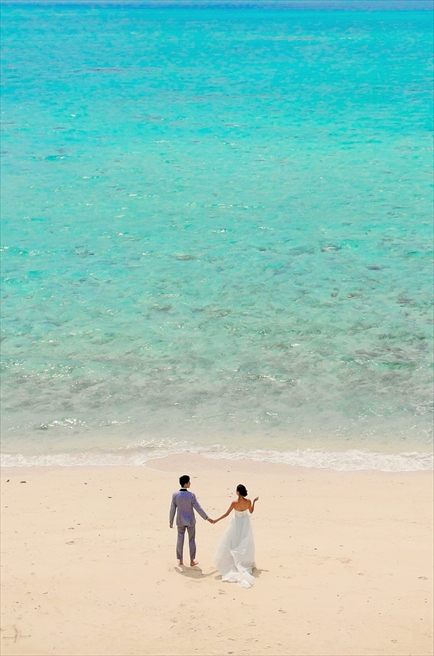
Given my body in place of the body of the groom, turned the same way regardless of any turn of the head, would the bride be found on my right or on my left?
on my right

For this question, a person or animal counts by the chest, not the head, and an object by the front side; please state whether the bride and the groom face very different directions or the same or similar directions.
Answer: same or similar directions

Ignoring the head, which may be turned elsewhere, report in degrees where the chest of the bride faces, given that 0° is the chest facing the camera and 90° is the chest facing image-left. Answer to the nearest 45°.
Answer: approximately 180°

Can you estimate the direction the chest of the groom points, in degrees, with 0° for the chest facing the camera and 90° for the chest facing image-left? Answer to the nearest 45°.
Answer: approximately 180°

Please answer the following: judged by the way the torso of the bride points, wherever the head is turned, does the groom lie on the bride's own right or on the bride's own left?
on the bride's own left

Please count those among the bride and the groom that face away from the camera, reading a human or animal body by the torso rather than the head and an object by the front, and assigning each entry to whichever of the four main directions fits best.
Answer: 2
